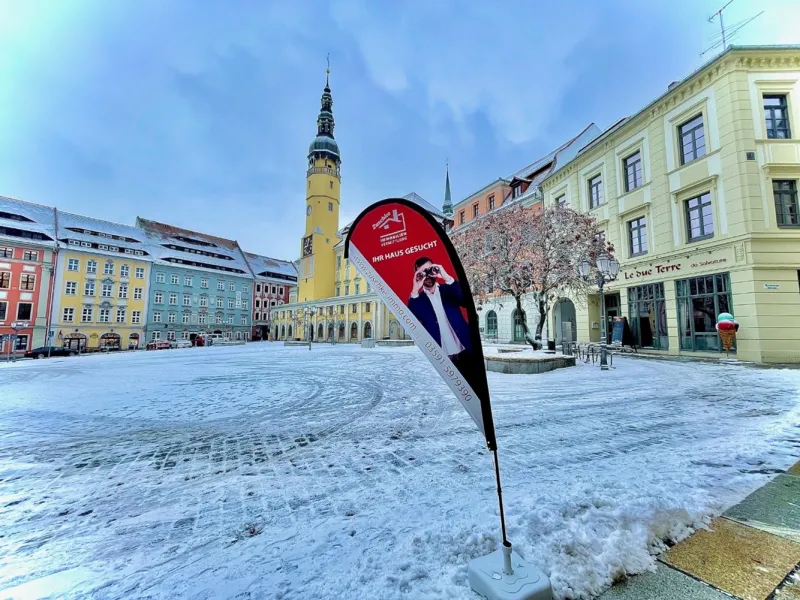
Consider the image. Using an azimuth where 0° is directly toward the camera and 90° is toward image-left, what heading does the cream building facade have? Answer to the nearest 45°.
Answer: approximately 45°

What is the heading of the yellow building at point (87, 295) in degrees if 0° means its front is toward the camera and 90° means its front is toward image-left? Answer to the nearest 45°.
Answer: approximately 315°

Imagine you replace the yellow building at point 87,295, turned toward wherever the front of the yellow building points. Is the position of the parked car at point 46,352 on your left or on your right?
on your right

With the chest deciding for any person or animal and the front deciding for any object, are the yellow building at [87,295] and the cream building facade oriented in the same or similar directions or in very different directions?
very different directions

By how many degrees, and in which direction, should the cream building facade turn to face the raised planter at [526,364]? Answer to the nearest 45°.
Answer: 0° — it already faces it

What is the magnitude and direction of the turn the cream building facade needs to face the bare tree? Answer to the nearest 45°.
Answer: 0° — it already faces it
